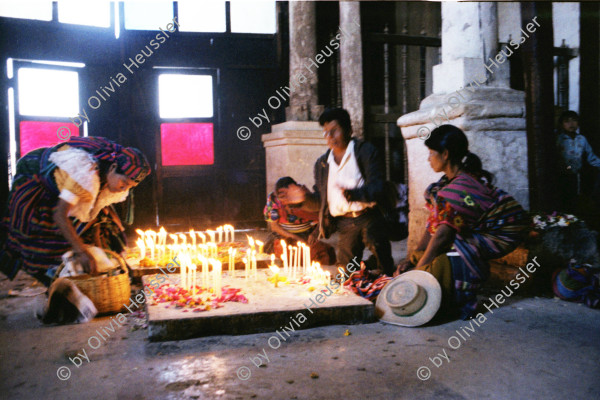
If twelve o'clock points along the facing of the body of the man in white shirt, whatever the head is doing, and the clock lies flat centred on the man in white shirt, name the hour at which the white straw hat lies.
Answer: The white straw hat is roughly at 10 o'clock from the man in white shirt.

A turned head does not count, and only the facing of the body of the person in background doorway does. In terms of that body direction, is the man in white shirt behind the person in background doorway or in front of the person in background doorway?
in front

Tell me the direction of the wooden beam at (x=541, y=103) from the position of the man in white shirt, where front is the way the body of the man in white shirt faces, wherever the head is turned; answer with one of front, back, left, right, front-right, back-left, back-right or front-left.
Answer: back-left

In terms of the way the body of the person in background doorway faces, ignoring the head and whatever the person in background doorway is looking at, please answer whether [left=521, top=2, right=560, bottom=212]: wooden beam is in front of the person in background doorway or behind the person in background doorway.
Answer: in front

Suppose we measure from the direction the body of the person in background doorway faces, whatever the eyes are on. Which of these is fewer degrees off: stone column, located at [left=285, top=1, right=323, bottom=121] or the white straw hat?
the white straw hat

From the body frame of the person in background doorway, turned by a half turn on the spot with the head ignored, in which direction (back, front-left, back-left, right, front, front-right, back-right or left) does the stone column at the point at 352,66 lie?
left

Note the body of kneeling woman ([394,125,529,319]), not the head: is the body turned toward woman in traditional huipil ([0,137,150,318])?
yes

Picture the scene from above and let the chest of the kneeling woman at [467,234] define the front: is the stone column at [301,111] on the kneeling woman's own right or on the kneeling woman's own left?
on the kneeling woman's own right

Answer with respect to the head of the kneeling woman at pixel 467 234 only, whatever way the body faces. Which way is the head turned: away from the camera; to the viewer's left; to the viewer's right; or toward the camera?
to the viewer's left

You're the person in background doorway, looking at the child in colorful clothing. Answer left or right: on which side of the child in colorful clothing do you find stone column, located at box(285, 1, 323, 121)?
right

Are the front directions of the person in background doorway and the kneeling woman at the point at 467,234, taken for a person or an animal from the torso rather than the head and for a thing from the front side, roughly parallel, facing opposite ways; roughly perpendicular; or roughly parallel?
roughly perpendicular

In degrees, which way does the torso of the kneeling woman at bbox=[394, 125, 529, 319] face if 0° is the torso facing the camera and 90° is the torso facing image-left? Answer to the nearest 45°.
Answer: approximately 90°

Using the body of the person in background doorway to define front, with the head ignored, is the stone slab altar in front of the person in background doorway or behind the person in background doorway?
in front
